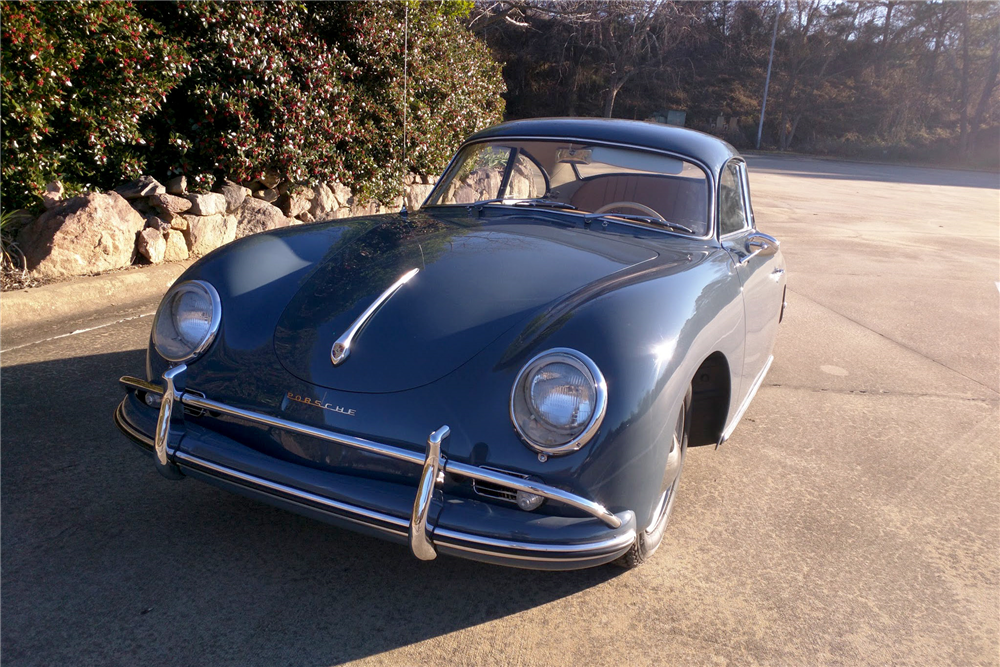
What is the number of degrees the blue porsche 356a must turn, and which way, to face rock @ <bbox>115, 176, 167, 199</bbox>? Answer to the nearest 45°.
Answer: approximately 90° to its right

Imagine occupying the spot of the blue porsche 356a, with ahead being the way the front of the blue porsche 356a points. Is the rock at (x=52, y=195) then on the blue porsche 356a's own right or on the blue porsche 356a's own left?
on the blue porsche 356a's own right

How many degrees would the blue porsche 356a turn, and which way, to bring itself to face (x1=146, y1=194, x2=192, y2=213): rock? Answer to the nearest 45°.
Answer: approximately 90° to its right

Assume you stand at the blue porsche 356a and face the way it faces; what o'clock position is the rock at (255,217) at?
The rock is roughly at 4 o'clock from the blue porsche 356a.

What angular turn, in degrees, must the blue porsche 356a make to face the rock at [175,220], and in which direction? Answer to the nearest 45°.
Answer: approximately 90° to its right

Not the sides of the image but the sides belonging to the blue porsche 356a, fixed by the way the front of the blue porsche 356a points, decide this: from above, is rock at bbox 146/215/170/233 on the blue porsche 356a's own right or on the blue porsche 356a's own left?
on the blue porsche 356a's own right

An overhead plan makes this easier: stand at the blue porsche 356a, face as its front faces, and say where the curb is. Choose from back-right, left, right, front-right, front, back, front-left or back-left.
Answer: right

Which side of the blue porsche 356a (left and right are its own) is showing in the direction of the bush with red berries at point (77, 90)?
right

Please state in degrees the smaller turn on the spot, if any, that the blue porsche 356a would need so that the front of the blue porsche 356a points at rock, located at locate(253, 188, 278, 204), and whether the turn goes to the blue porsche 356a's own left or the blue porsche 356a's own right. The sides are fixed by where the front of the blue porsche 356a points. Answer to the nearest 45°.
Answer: approximately 135° to the blue porsche 356a's own right

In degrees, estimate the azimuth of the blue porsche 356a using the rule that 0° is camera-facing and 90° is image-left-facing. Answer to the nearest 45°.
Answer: approximately 45°

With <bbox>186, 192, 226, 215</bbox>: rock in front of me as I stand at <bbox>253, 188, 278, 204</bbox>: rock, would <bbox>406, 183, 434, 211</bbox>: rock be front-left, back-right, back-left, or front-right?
back-left

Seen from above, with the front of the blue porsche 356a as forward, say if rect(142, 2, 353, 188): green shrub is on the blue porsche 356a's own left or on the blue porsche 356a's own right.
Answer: on the blue porsche 356a's own right

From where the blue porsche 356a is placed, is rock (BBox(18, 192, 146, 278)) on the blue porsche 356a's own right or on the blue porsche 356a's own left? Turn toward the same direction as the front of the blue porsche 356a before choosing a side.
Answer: on the blue porsche 356a's own right
